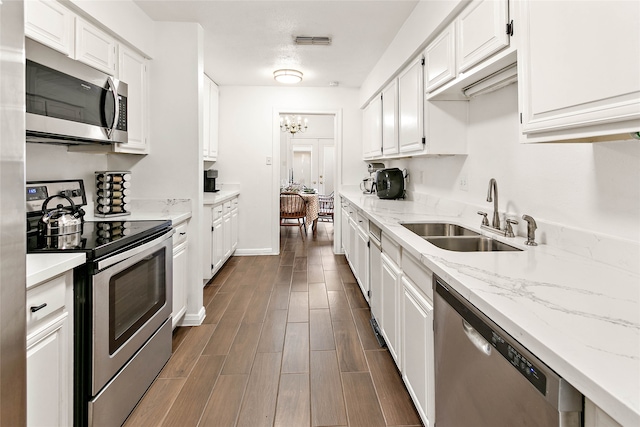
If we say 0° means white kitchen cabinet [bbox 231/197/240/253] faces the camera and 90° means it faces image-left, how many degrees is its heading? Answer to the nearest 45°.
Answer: approximately 270°

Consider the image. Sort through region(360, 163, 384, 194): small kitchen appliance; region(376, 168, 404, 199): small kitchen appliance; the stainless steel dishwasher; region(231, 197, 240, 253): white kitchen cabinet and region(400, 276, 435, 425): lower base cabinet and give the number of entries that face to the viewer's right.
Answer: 1

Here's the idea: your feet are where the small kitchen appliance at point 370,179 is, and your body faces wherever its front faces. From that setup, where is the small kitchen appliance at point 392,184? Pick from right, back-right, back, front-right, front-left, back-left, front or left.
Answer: front-left

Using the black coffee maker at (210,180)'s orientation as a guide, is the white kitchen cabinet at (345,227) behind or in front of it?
in front

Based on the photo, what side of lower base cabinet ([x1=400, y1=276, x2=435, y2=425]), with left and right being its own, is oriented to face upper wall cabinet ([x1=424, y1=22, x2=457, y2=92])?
right

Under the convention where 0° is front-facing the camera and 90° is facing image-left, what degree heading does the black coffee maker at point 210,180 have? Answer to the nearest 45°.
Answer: approximately 270°

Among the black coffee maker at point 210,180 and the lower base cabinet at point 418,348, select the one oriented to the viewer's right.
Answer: the black coffee maker

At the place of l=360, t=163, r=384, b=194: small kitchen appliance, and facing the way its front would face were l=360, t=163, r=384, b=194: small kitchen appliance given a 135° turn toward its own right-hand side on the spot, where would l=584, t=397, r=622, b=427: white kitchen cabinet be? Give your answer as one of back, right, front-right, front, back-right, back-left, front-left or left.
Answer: back

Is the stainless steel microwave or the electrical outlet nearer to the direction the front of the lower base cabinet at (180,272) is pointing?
the electrical outlet

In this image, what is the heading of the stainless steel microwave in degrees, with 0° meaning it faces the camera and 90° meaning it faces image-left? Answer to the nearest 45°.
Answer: approximately 315°

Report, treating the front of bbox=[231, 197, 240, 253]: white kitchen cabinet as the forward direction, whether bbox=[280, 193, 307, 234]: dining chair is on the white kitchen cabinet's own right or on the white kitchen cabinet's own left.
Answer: on the white kitchen cabinet's own left

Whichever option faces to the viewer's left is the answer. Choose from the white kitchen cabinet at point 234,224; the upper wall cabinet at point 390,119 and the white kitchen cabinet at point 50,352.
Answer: the upper wall cabinet

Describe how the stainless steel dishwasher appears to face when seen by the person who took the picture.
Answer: facing the viewer and to the left of the viewer
